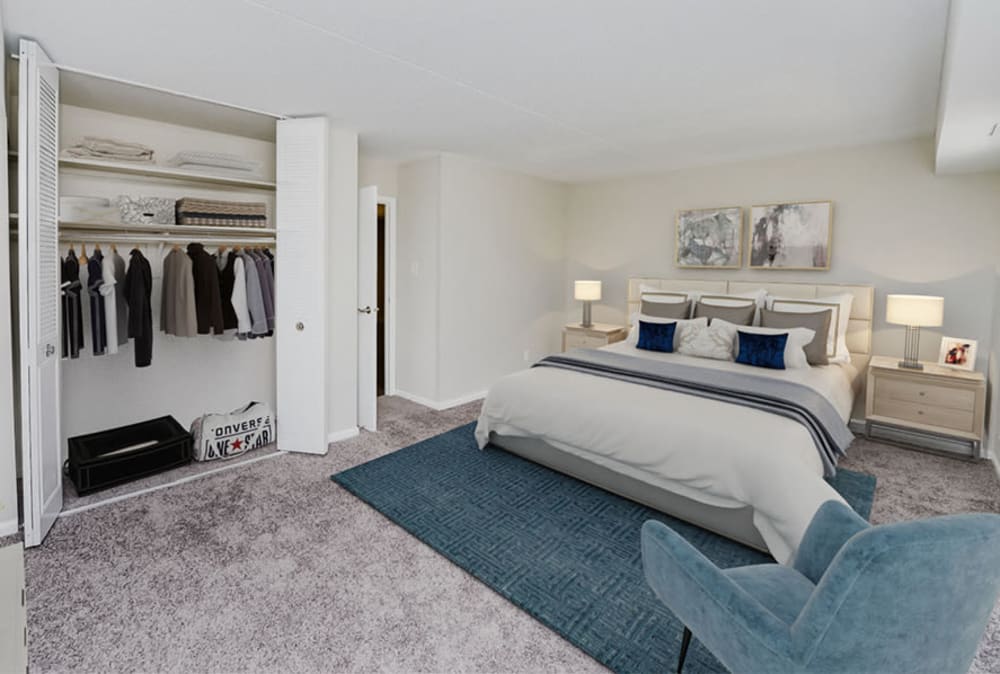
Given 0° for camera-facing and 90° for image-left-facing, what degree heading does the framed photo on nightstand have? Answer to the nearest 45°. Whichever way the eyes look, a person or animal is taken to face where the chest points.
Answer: approximately 45°

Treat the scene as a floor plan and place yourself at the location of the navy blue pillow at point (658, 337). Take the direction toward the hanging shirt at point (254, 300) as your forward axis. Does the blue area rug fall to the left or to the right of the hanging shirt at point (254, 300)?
left

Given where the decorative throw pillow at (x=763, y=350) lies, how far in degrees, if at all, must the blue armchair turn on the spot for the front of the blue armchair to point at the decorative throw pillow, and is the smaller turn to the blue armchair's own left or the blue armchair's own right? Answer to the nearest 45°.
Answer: approximately 45° to the blue armchair's own right

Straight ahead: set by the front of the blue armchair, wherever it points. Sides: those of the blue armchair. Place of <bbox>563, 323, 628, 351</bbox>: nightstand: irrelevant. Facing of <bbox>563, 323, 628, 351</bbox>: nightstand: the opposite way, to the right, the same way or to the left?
to the left

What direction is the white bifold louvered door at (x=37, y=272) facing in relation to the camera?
to the viewer's right

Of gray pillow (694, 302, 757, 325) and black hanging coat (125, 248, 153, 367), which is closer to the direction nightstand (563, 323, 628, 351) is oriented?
the black hanging coat

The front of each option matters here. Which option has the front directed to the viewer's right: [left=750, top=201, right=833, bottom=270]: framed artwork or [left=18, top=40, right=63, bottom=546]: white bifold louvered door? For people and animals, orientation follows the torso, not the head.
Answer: the white bifold louvered door

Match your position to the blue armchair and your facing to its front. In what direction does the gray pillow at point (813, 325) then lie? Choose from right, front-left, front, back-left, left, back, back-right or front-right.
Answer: front-right

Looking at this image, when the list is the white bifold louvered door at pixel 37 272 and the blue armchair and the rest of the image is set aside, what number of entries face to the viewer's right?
1
